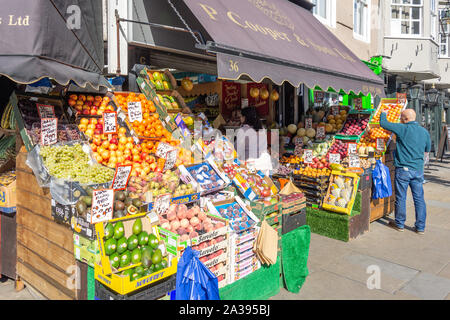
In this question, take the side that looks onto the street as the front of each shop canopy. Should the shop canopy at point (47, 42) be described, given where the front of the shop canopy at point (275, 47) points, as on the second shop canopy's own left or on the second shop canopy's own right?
on the second shop canopy's own right

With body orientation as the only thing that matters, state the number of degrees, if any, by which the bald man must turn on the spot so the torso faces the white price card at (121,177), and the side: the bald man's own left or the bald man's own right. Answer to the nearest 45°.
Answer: approximately 90° to the bald man's own left

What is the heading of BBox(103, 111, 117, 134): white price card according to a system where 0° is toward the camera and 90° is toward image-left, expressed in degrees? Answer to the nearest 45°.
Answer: approximately 0°

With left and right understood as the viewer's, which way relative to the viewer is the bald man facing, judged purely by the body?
facing away from the viewer and to the left of the viewer

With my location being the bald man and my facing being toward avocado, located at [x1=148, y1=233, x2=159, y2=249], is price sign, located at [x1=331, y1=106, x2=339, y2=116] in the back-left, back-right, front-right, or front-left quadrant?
back-right

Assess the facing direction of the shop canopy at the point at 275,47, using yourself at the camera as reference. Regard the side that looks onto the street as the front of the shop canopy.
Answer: facing the viewer and to the right of the viewer

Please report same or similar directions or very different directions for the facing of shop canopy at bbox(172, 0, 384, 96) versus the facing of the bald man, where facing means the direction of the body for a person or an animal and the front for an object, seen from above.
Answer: very different directions

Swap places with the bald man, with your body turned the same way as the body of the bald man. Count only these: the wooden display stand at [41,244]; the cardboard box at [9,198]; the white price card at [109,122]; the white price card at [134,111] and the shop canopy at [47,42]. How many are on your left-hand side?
5

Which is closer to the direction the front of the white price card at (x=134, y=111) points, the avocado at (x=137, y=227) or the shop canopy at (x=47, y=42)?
the avocado

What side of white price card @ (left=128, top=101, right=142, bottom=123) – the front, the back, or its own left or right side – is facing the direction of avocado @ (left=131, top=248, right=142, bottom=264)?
front

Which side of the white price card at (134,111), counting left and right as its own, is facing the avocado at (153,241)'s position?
front

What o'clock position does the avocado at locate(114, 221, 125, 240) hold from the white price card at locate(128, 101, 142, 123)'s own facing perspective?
The avocado is roughly at 12 o'clock from the white price card.
